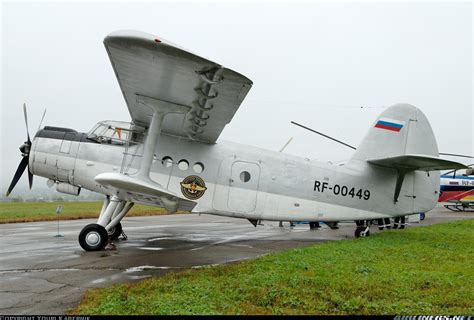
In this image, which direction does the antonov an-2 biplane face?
to the viewer's left
